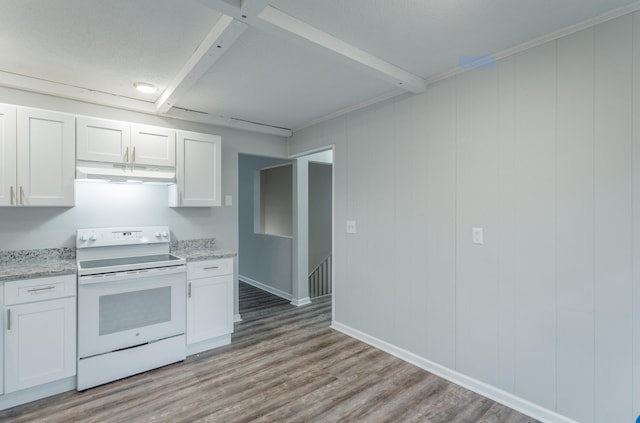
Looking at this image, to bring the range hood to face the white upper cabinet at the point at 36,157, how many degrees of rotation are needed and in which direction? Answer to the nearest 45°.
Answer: approximately 90° to its right

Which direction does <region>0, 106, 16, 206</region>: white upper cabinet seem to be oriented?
toward the camera

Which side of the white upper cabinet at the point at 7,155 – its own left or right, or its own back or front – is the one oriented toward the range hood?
left

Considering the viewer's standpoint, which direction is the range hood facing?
facing the viewer

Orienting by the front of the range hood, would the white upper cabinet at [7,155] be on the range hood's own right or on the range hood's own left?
on the range hood's own right

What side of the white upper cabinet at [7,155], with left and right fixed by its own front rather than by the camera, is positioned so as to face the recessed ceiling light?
left

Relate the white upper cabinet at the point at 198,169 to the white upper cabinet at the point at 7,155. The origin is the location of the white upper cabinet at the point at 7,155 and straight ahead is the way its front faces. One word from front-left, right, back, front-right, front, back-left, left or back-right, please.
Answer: left

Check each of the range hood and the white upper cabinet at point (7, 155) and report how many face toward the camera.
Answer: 2
